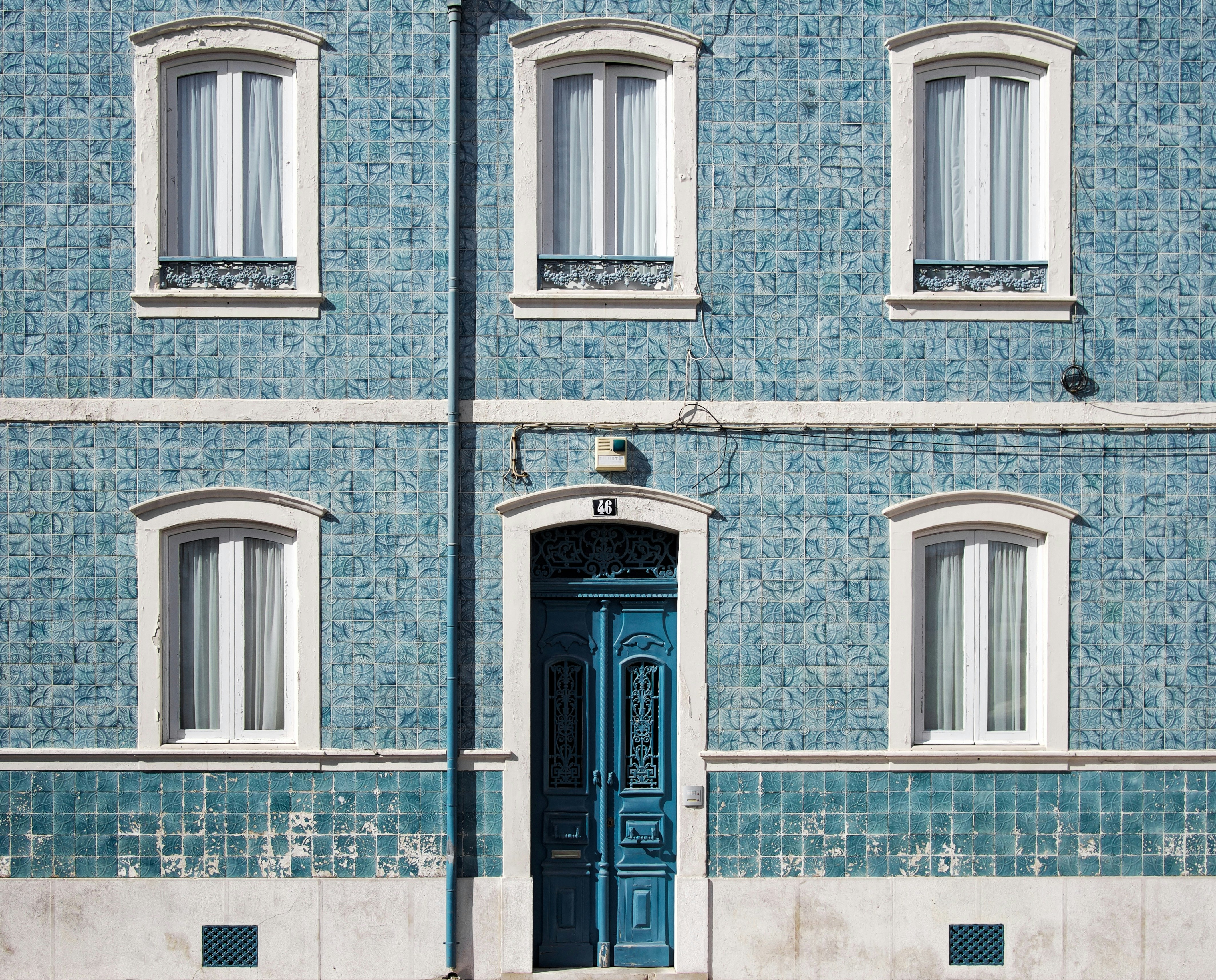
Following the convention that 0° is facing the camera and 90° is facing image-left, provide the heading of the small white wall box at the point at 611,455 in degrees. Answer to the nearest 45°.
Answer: approximately 0°

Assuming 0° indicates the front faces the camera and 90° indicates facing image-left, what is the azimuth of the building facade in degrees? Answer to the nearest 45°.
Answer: approximately 0°
